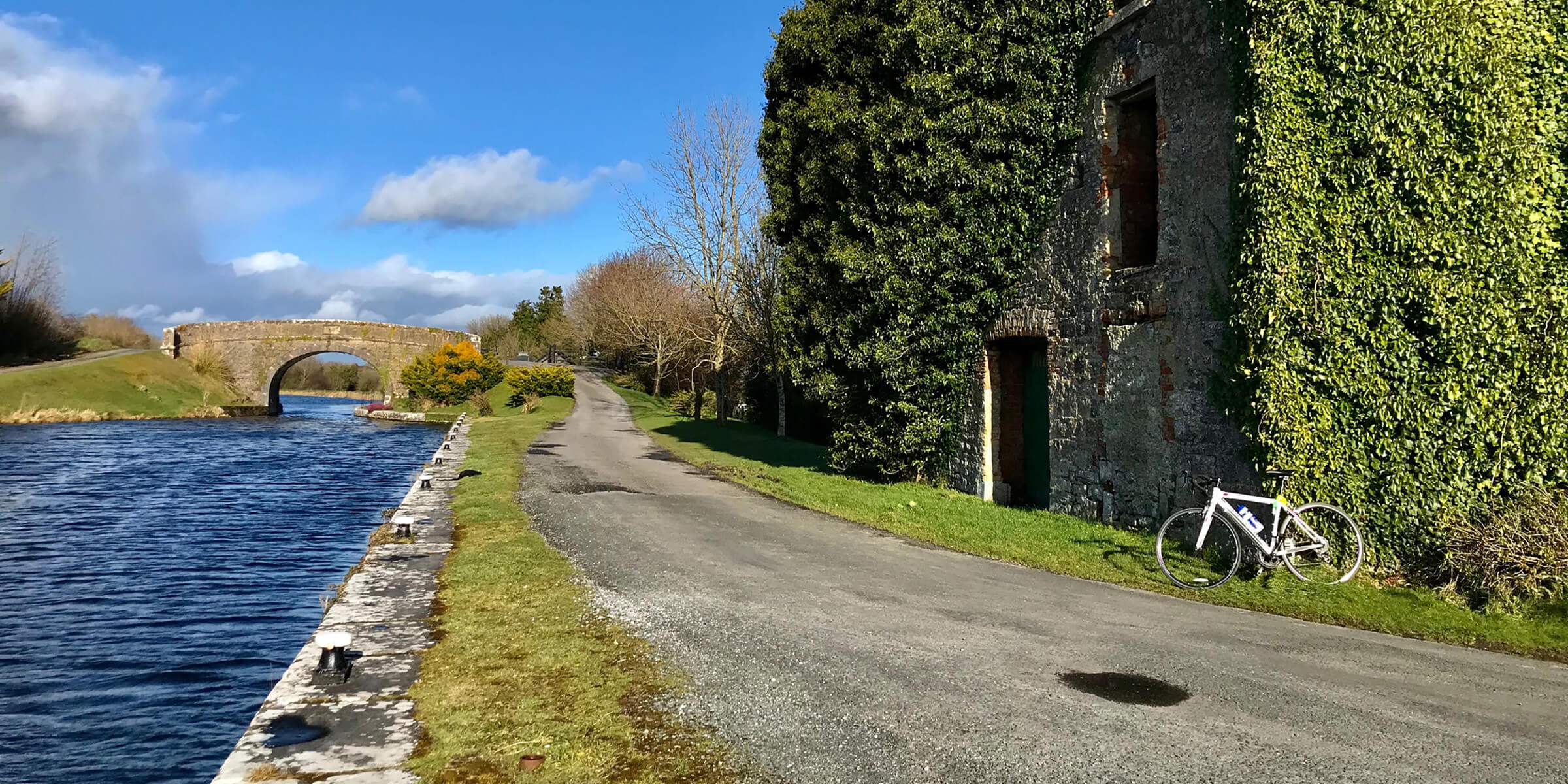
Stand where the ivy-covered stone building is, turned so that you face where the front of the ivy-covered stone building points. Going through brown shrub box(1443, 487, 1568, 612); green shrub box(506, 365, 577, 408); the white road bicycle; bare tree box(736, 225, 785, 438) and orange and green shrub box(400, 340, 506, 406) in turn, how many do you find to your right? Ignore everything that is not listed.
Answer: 3

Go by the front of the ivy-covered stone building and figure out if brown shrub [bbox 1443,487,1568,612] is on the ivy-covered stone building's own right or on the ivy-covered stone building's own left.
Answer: on the ivy-covered stone building's own left

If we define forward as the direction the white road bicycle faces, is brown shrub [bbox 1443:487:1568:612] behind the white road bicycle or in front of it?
behind

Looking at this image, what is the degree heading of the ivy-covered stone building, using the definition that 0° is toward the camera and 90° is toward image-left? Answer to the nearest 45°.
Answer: approximately 45°

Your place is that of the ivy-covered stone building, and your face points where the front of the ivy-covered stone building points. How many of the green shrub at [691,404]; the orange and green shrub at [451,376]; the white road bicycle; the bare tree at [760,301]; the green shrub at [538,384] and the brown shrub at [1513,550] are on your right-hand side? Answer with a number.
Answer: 4

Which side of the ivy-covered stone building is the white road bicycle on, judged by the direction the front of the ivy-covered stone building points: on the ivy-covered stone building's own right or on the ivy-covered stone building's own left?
on the ivy-covered stone building's own left

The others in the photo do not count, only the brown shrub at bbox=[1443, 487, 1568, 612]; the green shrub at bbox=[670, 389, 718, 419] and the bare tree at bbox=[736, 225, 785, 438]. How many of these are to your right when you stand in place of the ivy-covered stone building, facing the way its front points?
2

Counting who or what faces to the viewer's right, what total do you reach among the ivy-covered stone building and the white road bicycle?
0

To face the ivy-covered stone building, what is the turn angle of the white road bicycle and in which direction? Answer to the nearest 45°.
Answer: approximately 45° to its right

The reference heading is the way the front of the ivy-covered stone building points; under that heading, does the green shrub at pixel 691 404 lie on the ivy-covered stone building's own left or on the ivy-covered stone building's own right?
on the ivy-covered stone building's own right

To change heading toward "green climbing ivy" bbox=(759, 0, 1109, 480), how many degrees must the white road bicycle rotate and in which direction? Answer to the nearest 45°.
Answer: approximately 45° to its right

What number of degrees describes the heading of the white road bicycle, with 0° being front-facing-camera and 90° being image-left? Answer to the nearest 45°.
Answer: approximately 90°

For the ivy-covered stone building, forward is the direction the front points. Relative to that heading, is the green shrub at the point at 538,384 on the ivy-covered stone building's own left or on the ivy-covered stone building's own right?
on the ivy-covered stone building's own right

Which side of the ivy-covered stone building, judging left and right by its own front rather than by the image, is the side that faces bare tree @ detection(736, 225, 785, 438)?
right
